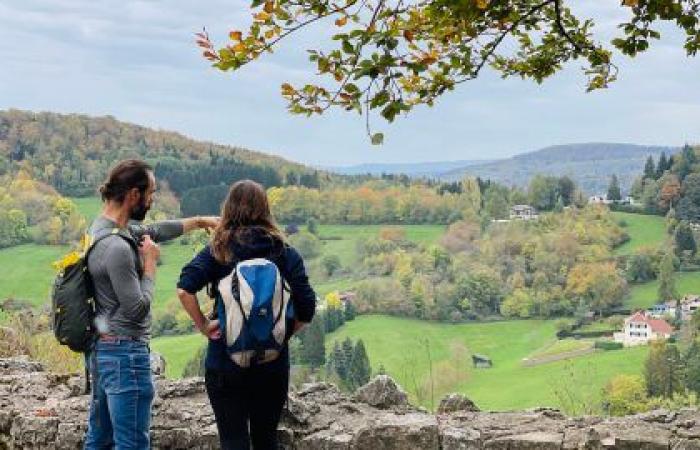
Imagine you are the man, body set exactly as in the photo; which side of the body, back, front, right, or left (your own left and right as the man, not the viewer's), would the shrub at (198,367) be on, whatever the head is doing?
left

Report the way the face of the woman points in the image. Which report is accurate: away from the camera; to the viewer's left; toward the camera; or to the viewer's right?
away from the camera

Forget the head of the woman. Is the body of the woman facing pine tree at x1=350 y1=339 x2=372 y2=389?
yes

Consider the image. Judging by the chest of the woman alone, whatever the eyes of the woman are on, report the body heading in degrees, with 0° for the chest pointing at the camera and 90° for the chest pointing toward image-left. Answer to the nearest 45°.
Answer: approximately 180°

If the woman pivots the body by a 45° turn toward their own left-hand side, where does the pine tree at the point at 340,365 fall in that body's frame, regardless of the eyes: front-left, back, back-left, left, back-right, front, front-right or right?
front-right

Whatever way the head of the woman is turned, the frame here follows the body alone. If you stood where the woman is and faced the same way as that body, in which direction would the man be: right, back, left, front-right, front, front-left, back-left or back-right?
left

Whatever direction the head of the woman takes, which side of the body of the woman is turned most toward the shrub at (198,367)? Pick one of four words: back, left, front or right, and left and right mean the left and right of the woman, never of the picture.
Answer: front

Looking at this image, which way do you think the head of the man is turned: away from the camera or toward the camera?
away from the camera

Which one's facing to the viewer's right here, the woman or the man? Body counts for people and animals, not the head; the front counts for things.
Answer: the man

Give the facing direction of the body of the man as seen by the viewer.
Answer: to the viewer's right
